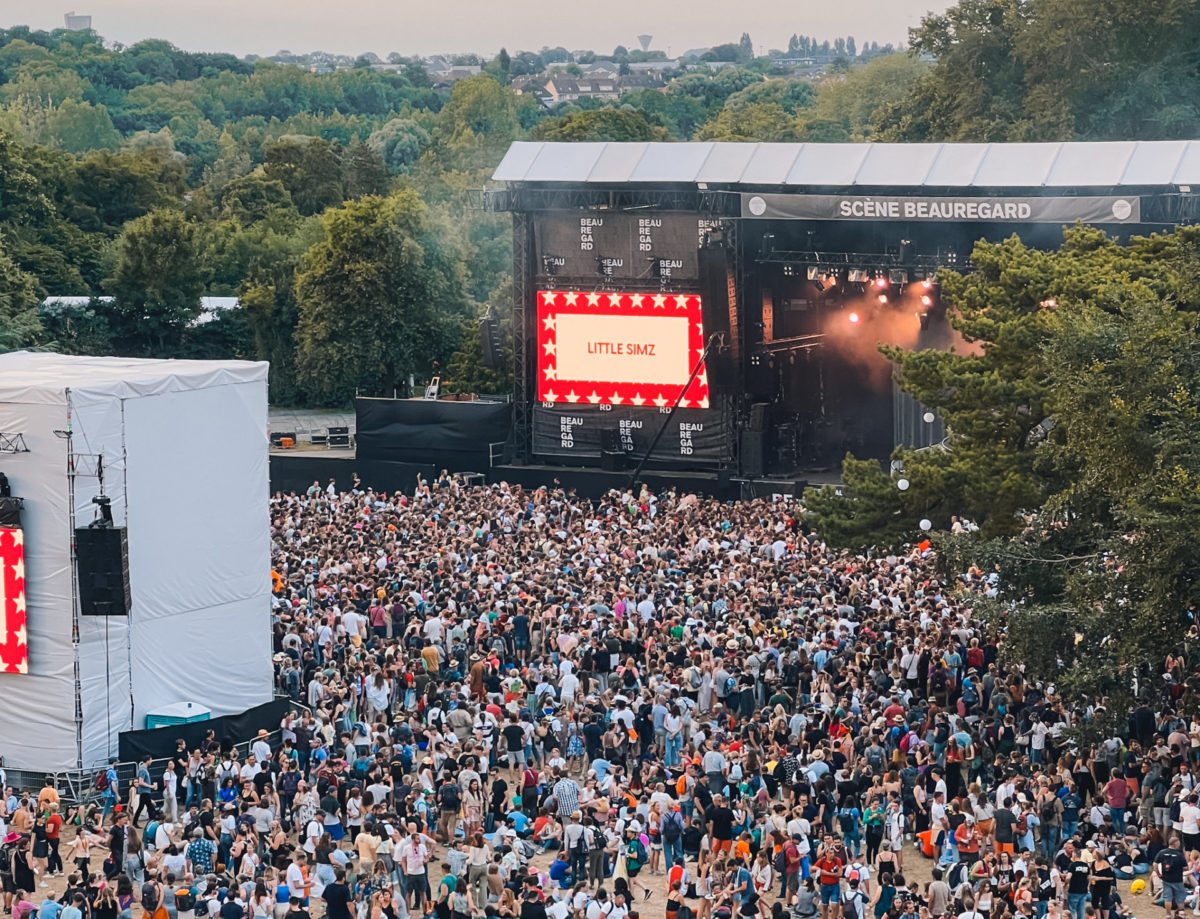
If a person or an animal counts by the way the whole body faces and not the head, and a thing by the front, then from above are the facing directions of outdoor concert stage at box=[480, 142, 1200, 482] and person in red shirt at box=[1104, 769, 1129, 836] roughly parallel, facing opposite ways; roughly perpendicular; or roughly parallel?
roughly parallel, facing opposite ways

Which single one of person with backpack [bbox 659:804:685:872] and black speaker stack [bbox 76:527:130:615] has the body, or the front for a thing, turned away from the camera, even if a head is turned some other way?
the person with backpack

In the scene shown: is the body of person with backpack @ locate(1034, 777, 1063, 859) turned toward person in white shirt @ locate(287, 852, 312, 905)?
no

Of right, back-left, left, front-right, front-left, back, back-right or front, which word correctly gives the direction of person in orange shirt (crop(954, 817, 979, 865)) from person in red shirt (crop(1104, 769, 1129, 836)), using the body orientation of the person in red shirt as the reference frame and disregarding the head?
back-left

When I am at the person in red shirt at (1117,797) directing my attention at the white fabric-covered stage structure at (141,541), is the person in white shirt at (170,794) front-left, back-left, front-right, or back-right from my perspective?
front-left

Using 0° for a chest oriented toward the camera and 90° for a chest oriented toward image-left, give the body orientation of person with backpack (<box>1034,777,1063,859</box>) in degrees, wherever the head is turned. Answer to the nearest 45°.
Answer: approximately 180°

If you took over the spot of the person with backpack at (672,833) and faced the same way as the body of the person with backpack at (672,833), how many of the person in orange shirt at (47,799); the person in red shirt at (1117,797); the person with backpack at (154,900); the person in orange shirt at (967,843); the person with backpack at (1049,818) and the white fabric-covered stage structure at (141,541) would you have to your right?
3

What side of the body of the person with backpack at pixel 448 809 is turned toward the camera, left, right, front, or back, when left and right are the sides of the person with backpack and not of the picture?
back

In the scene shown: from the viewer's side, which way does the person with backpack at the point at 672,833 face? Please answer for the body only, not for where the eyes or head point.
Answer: away from the camera

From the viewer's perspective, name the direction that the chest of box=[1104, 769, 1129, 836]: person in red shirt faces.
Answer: away from the camera

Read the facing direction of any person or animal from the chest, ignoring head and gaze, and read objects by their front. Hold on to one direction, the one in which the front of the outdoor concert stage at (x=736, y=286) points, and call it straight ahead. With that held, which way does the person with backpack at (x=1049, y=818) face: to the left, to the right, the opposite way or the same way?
the opposite way

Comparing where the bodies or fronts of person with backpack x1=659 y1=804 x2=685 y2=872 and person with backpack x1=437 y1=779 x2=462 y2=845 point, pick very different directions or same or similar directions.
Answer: same or similar directions

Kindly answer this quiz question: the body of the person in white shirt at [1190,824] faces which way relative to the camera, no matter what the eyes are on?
away from the camera

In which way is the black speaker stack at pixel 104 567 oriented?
toward the camera

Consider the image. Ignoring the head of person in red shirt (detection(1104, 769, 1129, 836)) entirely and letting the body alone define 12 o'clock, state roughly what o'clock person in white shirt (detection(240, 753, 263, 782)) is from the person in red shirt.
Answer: The person in white shirt is roughly at 9 o'clock from the person in red shirt.

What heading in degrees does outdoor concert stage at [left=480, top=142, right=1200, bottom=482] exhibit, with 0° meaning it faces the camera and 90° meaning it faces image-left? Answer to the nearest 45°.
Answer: approximately 0°

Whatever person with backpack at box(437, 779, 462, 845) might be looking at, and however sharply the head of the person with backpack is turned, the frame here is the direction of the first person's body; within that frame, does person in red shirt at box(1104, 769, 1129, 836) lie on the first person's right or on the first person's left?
on the first person's right

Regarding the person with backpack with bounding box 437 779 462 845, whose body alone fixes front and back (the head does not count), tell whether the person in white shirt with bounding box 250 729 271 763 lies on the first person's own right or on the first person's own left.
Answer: on the first person's own left
